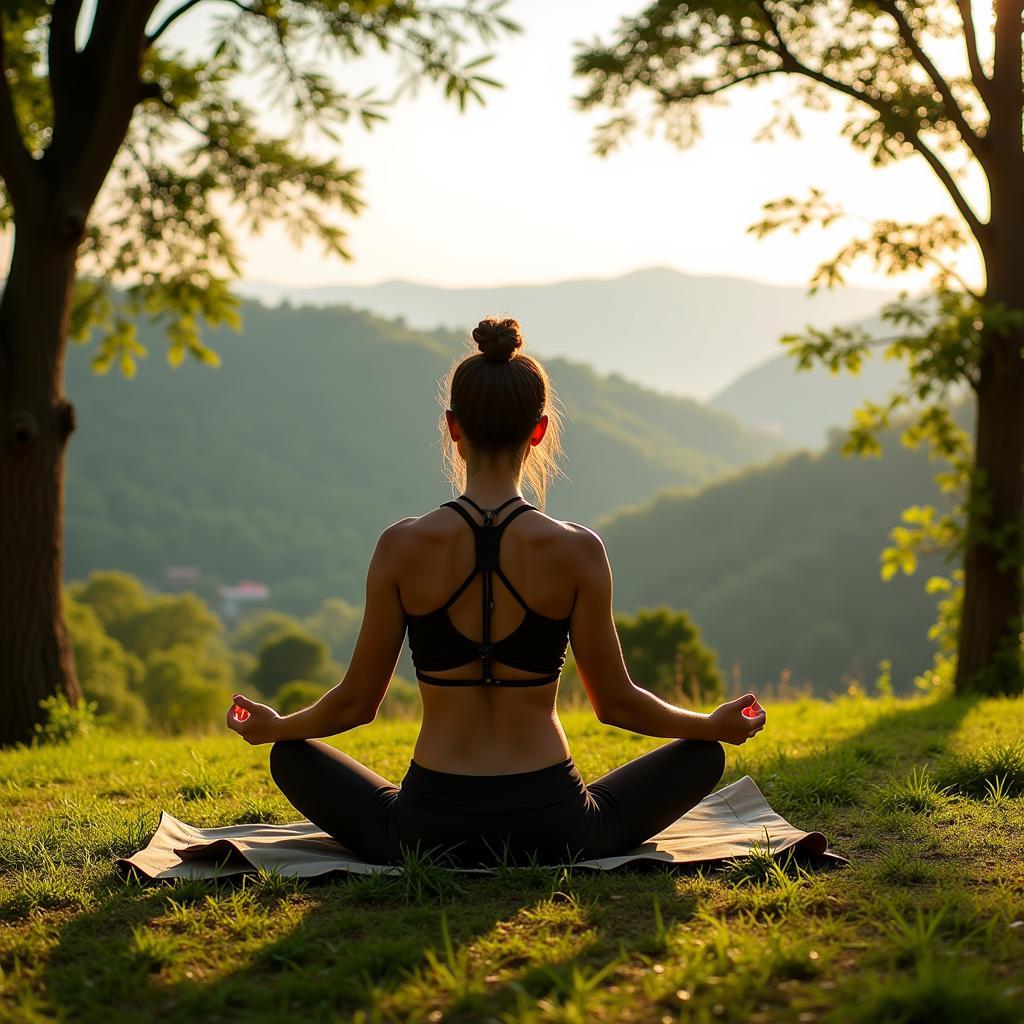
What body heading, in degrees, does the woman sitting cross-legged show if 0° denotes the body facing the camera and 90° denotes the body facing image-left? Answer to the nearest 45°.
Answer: approximately 180°

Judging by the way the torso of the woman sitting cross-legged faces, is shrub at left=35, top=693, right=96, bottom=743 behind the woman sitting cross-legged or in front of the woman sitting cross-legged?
in front

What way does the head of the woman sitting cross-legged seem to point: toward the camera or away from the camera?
away from the camera
